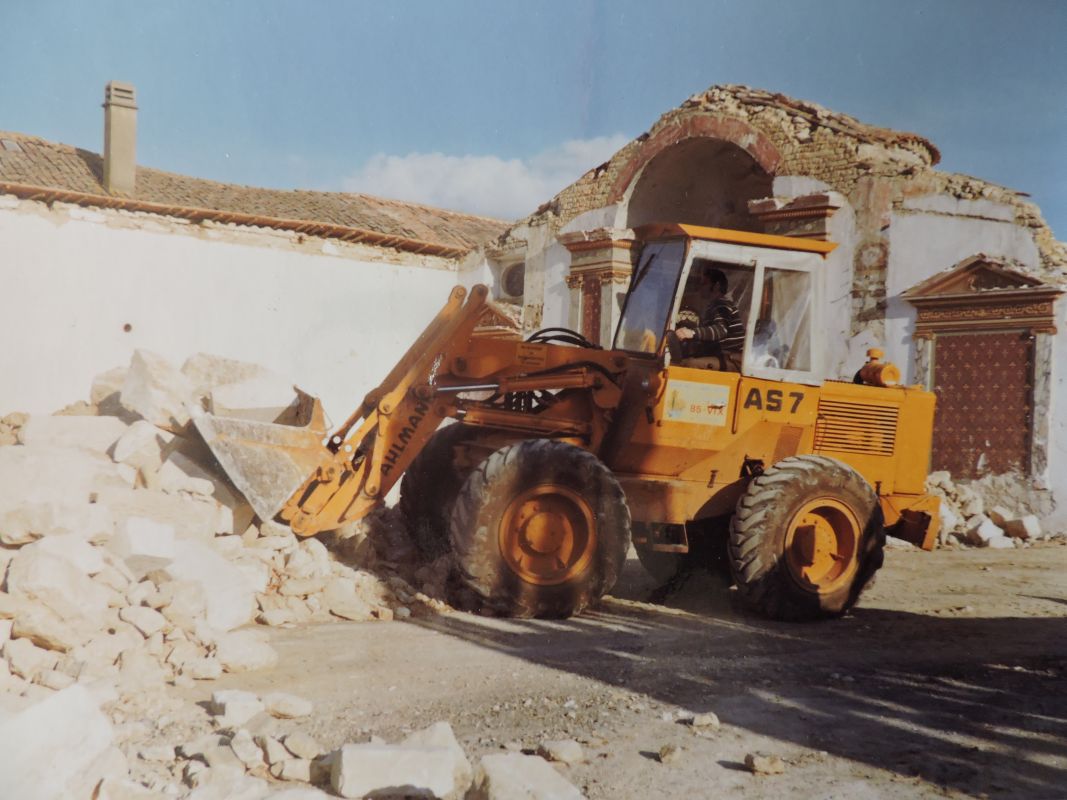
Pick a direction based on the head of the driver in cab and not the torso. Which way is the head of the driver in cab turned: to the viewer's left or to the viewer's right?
to the viewer's left

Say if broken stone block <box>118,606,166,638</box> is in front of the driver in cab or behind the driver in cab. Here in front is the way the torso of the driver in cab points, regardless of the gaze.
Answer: in front

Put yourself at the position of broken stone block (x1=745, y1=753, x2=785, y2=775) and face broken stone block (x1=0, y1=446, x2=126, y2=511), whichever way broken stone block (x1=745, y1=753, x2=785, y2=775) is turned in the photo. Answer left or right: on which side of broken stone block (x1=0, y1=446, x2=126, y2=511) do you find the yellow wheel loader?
right

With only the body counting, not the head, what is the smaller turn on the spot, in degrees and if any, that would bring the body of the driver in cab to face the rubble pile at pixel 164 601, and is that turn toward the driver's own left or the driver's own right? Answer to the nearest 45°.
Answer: approximately 45° to the driver's own left

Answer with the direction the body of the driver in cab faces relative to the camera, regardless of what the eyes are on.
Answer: to the viewer's left

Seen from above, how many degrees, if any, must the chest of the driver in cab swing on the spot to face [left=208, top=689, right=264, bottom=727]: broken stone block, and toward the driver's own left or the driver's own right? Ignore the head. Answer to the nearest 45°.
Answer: approximately 45° to the driver's own left

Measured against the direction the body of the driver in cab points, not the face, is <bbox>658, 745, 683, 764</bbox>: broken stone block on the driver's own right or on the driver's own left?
on the driver's own left

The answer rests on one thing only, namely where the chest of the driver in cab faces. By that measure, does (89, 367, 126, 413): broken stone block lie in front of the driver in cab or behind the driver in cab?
in front
